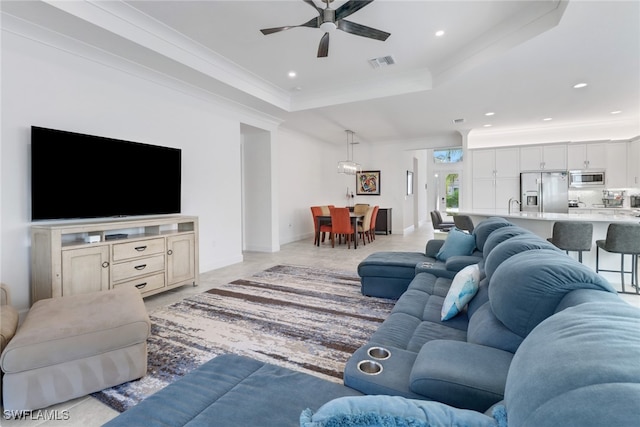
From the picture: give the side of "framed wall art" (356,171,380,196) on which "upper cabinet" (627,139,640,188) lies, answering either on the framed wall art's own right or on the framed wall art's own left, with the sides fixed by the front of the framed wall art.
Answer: on the framed wall art's own left

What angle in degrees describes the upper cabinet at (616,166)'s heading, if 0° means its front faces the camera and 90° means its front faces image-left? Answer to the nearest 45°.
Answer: approximately 0°

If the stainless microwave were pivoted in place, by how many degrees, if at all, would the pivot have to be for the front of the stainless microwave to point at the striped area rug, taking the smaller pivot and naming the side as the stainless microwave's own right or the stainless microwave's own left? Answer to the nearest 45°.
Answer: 0° — it already faces it

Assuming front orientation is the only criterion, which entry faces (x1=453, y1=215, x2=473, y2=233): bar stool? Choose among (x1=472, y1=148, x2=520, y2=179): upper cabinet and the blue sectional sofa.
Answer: the upper cabinet

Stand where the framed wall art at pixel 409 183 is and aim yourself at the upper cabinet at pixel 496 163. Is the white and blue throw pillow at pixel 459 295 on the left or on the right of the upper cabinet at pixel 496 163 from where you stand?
right

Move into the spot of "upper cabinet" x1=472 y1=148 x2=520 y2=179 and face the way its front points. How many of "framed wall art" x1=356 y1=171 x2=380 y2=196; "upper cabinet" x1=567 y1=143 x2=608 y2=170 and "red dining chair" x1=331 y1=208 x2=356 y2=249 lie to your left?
1

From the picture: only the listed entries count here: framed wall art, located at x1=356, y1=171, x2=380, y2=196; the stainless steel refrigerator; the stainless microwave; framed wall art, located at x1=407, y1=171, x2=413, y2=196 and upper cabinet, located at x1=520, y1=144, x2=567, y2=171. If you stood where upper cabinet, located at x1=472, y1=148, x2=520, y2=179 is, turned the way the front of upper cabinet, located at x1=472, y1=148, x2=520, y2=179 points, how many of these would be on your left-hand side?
3

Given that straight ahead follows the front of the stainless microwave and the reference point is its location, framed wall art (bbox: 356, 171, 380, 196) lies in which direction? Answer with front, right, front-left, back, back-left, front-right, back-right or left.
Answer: right

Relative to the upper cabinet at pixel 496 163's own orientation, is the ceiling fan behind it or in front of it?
in front

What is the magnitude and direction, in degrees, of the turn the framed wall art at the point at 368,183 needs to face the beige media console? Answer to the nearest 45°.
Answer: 0° — it already faces it

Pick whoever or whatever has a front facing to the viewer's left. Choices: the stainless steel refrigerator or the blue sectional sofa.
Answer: the blue sectional sofa
